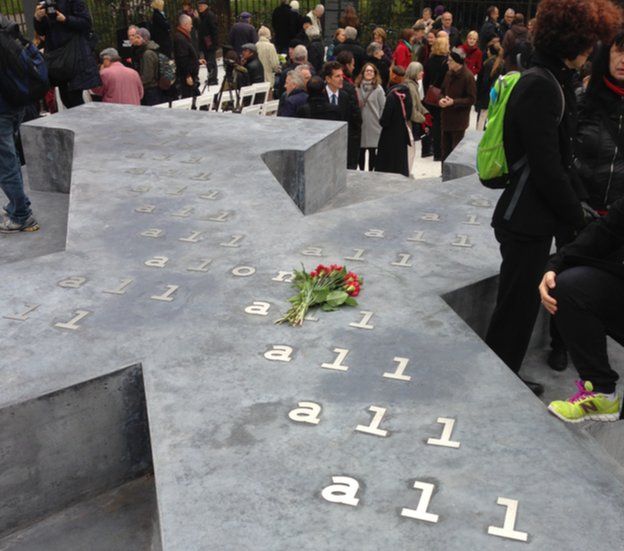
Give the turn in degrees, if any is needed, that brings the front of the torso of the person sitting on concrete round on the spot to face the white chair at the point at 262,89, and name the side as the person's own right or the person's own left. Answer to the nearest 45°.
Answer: approximately 45° to the person's own right

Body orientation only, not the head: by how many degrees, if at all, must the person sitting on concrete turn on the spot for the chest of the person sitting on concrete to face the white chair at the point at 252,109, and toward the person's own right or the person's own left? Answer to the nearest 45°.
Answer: approximately 45° to the person's own right

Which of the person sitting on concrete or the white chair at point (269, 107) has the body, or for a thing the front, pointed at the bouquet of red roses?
the person sitting on concrete

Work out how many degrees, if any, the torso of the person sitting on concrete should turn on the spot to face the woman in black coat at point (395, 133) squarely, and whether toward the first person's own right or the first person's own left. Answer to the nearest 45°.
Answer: approximately 45° to the first person's own right

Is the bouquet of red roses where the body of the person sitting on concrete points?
yes

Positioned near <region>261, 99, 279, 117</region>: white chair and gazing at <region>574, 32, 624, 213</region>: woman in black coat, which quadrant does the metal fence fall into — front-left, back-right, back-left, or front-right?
back-left

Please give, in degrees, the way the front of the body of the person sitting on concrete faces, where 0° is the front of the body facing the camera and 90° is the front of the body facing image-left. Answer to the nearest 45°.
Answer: approximately 90°
